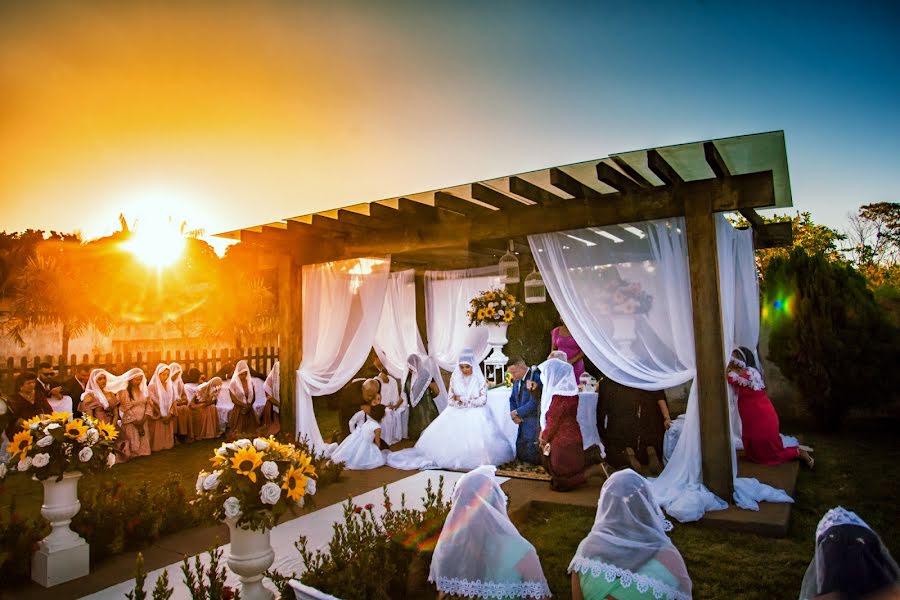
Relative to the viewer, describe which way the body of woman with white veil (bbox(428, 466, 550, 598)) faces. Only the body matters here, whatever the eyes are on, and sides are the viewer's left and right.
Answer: facing away from the viewer

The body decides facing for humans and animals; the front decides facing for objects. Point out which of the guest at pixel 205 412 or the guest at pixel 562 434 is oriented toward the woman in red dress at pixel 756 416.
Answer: the guest at pixel 205 412

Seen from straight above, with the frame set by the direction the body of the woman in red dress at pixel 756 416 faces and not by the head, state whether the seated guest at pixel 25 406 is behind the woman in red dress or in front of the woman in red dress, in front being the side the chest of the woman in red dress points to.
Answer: in front

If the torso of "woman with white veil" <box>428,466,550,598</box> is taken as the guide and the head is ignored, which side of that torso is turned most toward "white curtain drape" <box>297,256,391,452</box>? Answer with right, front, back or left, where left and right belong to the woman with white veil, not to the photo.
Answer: front

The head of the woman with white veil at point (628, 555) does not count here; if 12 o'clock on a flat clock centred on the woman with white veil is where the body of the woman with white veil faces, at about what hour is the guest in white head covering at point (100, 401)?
The guest in white head covering is roughly at 10 o'clock from the woman with white veil.

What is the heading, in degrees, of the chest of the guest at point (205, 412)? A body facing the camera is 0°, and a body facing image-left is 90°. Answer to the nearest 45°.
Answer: approximately 315°

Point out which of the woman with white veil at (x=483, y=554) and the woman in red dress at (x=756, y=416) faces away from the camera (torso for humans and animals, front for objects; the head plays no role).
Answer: the woman with white veil

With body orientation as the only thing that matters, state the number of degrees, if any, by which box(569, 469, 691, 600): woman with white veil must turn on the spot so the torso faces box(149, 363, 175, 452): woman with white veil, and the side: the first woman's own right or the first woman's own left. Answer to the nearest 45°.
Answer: approximately 45° to the first woman's own left

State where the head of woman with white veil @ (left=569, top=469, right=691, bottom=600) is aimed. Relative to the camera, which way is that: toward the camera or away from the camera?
away from the camera

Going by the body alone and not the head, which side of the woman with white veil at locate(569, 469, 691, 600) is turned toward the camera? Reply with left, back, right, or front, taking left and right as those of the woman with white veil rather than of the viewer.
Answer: back

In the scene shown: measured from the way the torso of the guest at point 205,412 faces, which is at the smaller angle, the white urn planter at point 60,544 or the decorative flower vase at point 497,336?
the decorative flower vase

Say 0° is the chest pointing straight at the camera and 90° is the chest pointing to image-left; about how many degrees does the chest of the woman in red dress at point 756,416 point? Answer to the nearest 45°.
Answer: approximately 90°

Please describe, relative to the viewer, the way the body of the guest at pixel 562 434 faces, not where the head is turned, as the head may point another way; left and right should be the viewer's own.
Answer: facing away from the viewer and to the left of the viewer

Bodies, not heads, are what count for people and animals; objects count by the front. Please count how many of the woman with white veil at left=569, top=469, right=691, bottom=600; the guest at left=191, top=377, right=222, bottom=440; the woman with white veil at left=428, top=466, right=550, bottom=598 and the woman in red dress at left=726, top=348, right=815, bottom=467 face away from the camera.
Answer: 2
